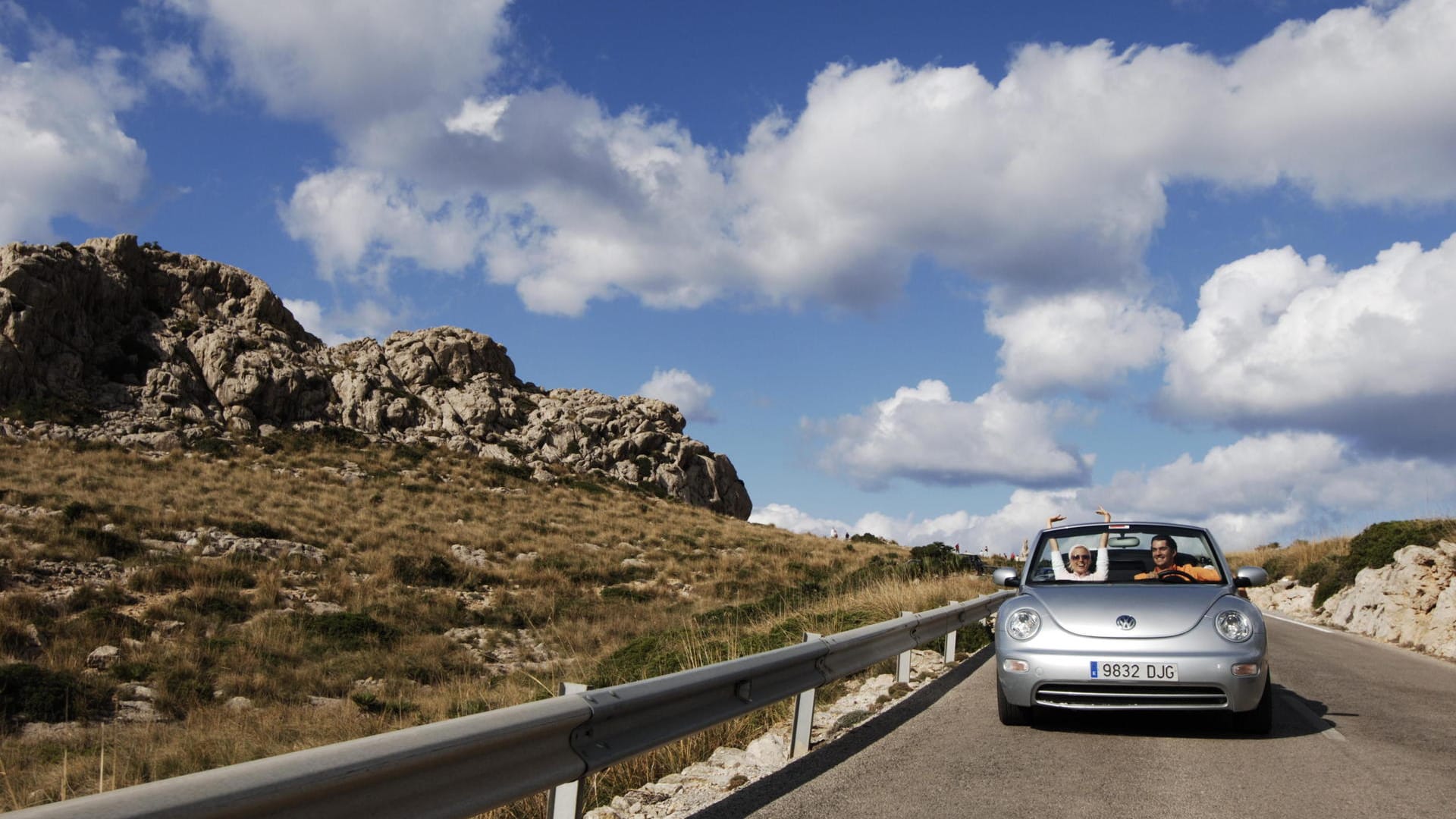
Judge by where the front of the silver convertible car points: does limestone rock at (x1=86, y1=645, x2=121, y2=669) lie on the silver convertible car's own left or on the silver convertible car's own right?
on the silver convertible car's own right

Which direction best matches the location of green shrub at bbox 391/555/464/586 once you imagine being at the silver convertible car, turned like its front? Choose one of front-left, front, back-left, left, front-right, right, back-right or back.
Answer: back-right

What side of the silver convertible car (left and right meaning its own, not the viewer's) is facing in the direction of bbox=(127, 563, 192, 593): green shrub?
right

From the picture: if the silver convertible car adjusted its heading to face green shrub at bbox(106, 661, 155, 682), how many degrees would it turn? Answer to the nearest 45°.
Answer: approximately 90° to its right

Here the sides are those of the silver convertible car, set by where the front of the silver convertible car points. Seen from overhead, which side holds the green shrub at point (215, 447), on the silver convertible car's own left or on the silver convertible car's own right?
on the silver convertible car's own right

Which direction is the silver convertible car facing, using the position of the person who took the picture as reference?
facing the viewer

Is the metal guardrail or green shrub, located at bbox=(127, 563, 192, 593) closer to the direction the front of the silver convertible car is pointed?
the metal guardrail

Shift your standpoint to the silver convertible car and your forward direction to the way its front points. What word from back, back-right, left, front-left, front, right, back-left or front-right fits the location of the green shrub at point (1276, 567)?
back

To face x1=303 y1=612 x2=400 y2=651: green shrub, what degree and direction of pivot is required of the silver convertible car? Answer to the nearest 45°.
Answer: approximately 135° to its right

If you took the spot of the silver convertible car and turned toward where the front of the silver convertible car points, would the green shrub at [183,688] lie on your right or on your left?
on your right
